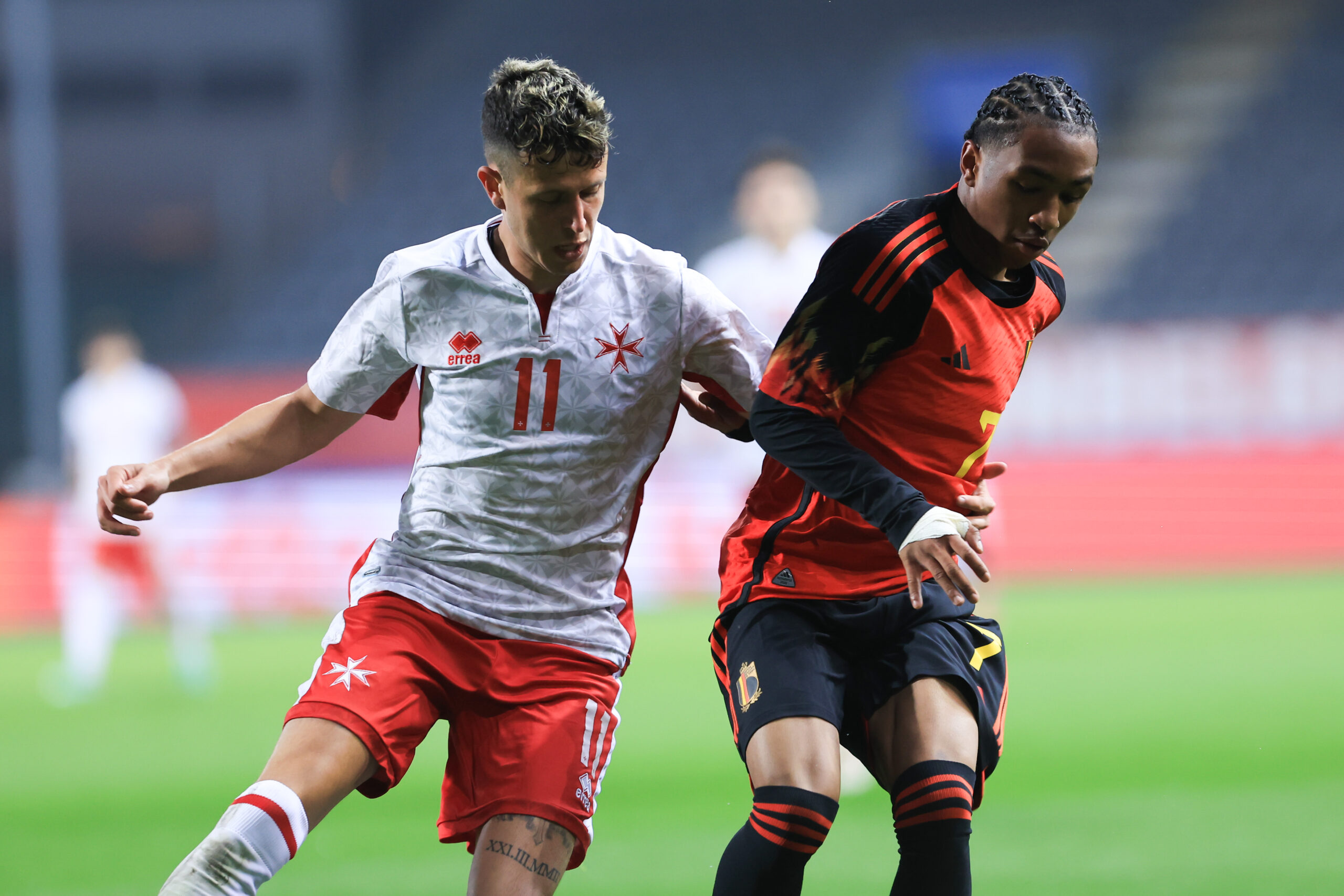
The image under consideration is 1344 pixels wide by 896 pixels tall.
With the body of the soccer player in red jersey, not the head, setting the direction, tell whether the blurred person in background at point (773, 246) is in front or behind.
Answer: behind

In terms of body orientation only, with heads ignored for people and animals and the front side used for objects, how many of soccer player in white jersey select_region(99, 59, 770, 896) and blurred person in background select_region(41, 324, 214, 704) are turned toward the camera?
2

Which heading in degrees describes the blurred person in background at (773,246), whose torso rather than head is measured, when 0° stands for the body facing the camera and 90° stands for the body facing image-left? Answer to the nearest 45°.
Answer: approximately 0°

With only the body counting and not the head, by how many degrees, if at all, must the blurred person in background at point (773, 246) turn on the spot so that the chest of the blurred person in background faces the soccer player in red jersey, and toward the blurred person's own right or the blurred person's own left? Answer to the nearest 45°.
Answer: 0° — they already face them

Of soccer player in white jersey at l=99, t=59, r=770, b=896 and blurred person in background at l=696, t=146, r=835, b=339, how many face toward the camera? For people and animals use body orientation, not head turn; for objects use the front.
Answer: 2

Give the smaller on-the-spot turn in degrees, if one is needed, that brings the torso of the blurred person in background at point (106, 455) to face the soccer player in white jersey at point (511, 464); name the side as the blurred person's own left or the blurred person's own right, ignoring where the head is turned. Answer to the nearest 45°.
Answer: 0° — they already face them

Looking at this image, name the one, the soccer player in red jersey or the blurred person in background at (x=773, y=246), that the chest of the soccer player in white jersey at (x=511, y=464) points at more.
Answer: the soccer player in red jersey
